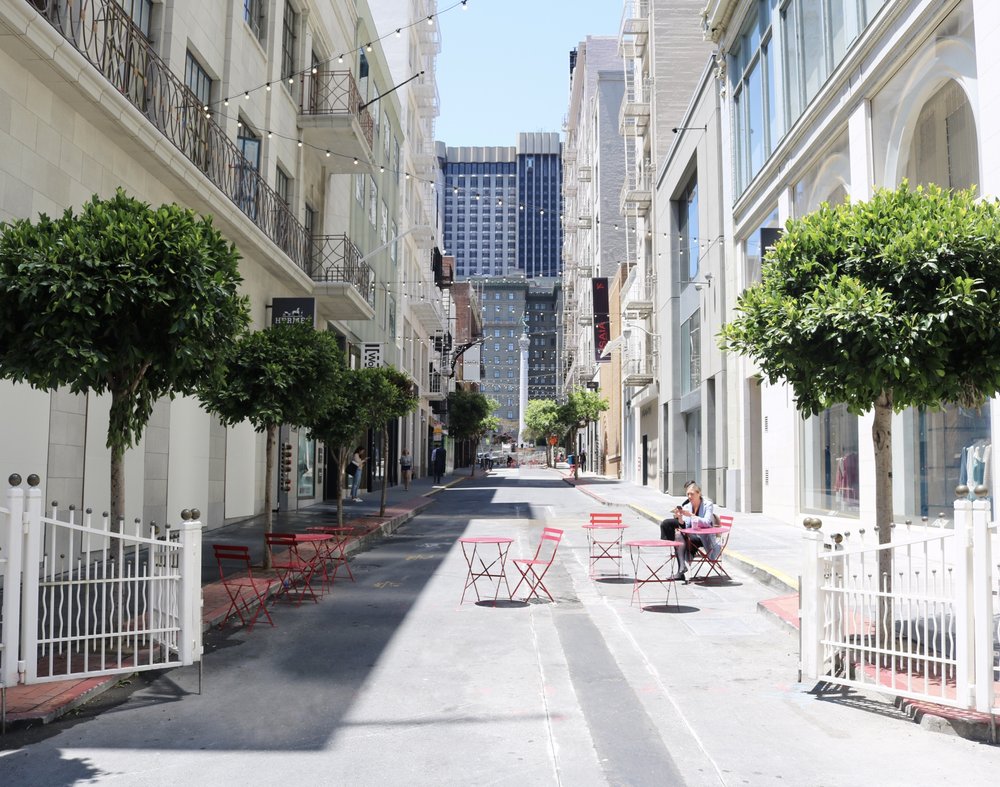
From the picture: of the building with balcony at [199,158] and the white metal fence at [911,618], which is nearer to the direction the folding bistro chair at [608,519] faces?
the white metal fence

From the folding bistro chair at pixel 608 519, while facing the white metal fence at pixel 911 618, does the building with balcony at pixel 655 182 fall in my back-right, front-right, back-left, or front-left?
back-left

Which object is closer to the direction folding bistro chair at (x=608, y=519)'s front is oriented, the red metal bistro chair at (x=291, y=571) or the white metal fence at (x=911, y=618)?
the white metal fence

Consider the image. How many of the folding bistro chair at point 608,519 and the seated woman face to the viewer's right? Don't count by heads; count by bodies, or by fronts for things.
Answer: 0

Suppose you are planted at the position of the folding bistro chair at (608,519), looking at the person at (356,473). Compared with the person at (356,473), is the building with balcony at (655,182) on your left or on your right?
right

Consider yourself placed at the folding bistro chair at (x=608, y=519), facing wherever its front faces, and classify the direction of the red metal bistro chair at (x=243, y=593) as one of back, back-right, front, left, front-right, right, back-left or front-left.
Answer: front-right

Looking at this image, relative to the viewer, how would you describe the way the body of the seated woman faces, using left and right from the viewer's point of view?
facing the viewer and to the left of the viewer

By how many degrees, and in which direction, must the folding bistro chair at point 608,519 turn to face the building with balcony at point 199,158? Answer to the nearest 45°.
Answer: approximately 90° to its right

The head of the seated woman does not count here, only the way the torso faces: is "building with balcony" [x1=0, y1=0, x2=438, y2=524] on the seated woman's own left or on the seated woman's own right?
on the seated woman's own right
